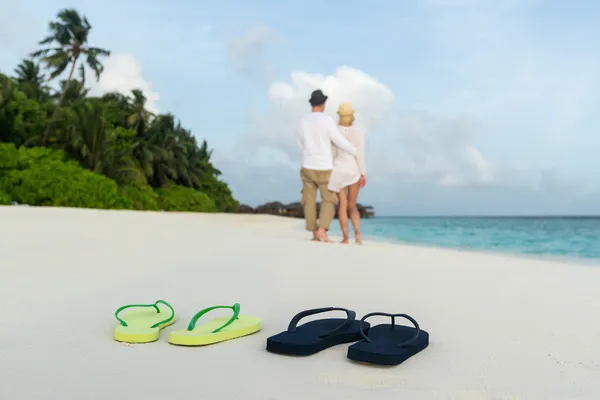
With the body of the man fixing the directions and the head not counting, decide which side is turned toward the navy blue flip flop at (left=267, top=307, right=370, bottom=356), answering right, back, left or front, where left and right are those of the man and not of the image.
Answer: back

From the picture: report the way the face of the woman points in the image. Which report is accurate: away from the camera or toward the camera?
away from the camera

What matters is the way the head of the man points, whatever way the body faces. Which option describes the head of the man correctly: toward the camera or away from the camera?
away from the camera

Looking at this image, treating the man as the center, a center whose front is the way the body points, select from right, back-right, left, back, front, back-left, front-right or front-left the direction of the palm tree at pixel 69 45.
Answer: front-left

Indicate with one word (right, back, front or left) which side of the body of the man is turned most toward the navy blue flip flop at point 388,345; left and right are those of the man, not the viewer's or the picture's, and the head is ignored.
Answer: back

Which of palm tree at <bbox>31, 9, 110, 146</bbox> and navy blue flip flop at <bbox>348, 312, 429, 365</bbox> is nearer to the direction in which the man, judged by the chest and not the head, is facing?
the palm tree

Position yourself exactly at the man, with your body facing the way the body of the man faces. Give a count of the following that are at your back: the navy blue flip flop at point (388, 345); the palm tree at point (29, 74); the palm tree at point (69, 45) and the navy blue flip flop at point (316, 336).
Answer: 2

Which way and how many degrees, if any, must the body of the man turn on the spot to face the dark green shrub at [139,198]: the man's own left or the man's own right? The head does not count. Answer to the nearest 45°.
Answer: approximately 45° to the man's own left

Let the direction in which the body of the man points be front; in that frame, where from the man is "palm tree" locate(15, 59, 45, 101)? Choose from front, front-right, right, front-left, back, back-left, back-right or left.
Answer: front-left

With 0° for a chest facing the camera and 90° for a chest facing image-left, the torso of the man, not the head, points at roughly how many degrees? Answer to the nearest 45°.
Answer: approximately 180°

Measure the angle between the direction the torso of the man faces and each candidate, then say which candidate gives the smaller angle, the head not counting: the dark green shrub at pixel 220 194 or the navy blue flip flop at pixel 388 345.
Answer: the dark green shrub

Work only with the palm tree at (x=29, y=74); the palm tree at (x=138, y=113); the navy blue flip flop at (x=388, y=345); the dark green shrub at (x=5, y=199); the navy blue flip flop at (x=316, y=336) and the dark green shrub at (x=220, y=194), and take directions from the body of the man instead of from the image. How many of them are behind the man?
2

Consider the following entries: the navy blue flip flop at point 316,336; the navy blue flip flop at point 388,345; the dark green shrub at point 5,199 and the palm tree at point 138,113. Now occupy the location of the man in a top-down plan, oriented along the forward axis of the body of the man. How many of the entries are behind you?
2
